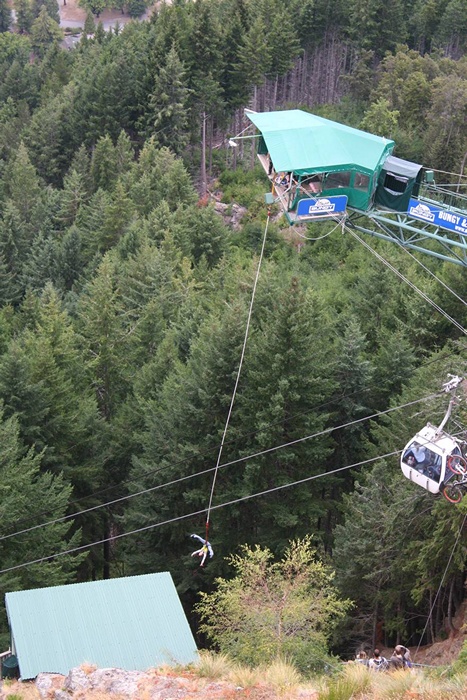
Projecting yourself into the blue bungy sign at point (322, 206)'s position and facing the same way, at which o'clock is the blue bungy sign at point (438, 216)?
the blue bungy sign at point (438, 216) is roughly at 9 o'clock from the blue bungy sign at point (322, 206).

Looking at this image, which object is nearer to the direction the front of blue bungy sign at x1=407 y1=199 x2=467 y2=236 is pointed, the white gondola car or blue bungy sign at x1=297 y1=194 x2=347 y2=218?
the white gondola car

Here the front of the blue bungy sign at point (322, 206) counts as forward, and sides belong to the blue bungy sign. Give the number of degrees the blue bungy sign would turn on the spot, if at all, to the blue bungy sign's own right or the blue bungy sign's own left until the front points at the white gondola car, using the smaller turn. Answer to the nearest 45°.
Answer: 0° — it already faces it

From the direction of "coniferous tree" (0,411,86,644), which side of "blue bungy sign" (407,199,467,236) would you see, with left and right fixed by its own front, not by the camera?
right

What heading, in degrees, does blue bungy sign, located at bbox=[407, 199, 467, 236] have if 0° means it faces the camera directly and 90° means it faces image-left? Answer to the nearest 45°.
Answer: approximately 0°

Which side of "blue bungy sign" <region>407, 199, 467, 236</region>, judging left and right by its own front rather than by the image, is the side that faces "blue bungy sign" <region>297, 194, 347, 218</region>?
right

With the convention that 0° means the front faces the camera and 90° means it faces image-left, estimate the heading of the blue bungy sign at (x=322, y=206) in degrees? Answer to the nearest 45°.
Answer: approximately 0°

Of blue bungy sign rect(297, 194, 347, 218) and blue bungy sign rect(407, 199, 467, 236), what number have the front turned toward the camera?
2

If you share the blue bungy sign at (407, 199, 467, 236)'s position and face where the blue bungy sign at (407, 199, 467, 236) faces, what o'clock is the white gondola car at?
The white gondola car is roughly at 12 o'clock from the blue bungy sign.
